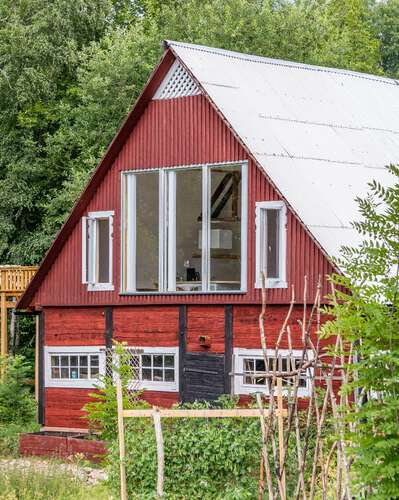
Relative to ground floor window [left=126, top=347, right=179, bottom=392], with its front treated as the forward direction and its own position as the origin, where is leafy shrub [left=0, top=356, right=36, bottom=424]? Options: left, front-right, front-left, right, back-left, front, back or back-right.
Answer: back-right

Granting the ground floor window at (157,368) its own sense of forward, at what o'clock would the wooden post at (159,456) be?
The wooden post is roughly at 12 o'clock from the ground floor window.

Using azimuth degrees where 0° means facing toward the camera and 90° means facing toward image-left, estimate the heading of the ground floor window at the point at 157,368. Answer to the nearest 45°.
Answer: approximately 0°

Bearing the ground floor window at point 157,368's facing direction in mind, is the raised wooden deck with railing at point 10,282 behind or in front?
behind
